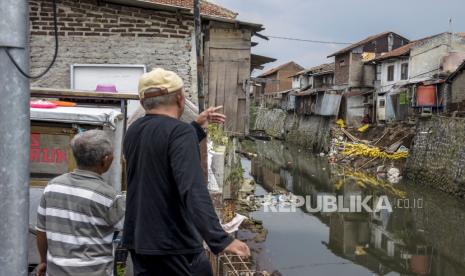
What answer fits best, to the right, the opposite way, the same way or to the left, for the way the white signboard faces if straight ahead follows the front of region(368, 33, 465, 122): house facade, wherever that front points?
to the left

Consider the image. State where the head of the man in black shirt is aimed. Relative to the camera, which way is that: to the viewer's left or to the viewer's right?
to the viewer's right

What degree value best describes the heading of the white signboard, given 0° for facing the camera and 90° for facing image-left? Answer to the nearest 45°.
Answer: approximately 0°

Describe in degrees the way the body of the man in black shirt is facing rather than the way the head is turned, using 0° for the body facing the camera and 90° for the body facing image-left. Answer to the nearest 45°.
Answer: approximately 225°
